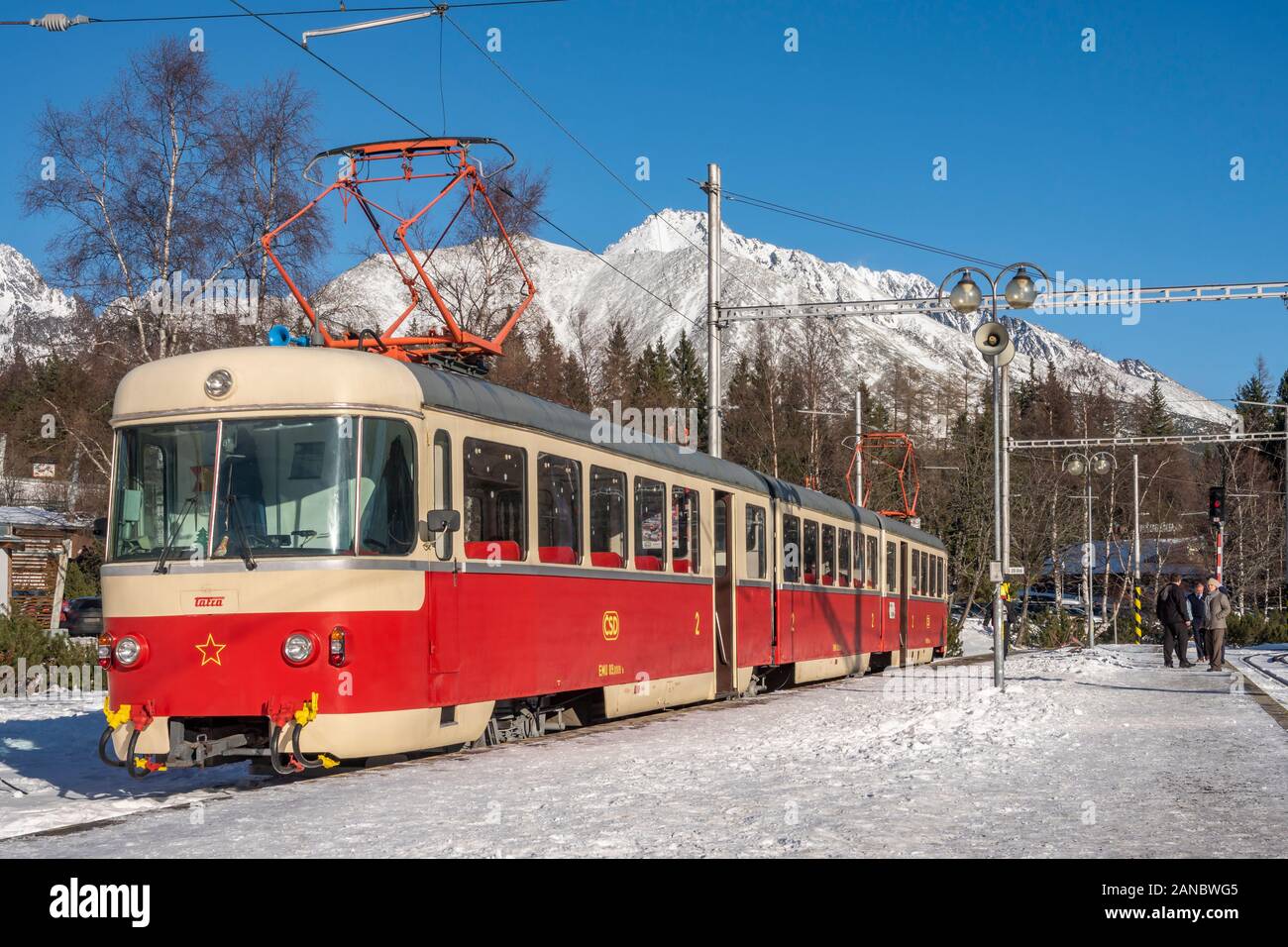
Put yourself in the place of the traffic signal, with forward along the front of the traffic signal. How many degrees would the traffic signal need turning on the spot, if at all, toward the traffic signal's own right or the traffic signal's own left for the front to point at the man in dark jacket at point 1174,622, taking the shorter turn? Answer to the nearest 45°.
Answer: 0° — it already faces them

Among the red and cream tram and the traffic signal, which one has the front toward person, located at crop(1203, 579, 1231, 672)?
the traffic signal

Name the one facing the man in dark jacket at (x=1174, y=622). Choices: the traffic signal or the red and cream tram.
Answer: the traffic signal

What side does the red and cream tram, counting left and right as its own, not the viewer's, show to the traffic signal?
back

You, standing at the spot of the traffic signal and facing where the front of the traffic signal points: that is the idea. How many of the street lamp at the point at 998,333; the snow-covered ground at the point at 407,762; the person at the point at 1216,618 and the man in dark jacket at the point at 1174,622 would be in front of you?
4

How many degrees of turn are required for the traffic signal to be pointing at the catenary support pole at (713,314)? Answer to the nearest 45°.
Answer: approximately 45° to its right

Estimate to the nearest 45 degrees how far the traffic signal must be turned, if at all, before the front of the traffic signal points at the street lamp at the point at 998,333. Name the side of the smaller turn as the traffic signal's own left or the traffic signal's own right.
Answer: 0° — it already faces it

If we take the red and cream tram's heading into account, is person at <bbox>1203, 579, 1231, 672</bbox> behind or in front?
behind

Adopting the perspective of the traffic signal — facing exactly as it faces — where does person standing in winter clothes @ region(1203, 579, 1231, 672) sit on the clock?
The person standing in winter clothes is roughly at 12 o'clock from the traffic signal.

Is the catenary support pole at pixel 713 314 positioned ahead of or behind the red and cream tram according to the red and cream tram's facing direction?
behind

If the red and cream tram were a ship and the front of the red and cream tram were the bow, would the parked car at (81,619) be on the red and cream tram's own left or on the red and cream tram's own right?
on the red and cream tram's own right

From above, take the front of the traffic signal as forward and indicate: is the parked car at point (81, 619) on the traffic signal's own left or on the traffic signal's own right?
on the traffic signal's own right
